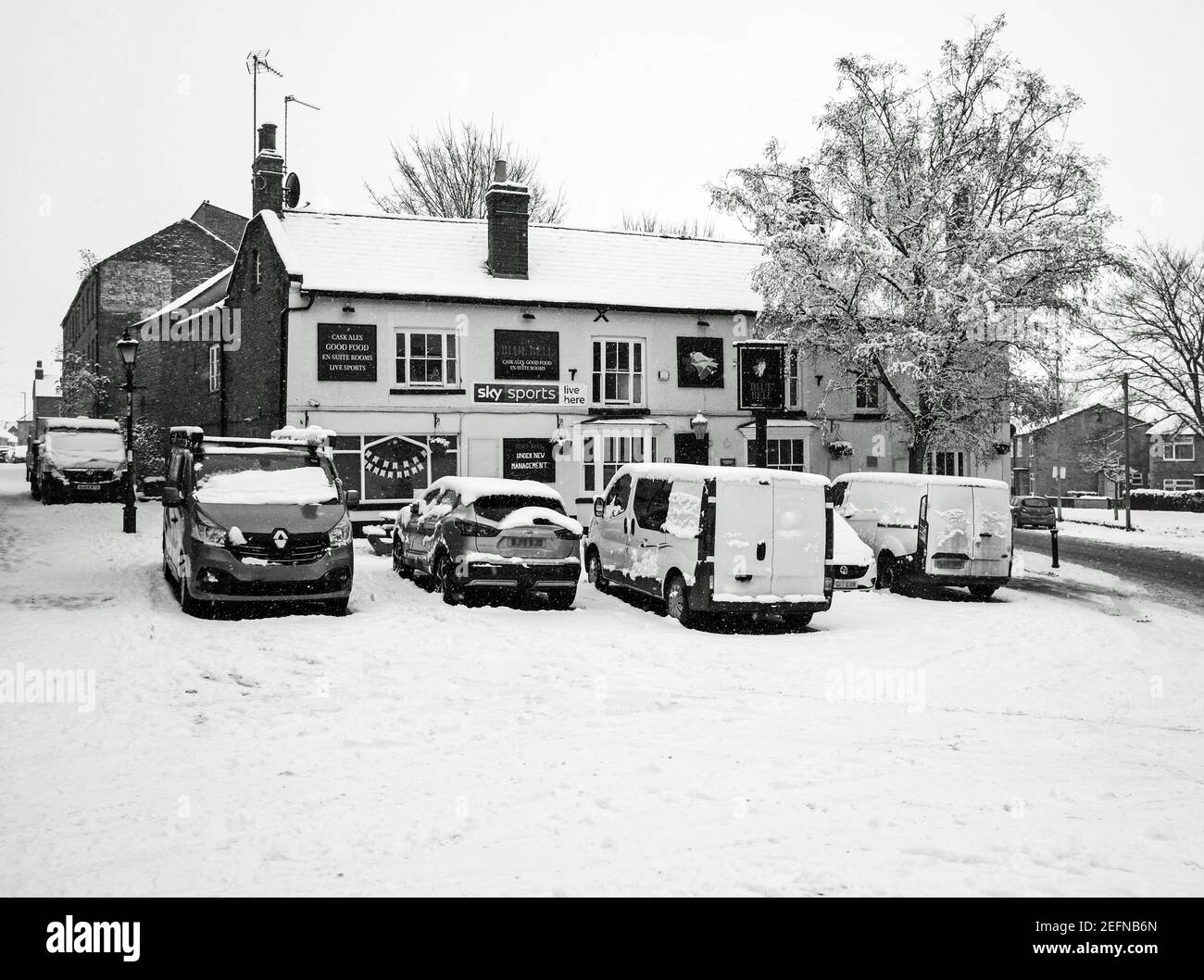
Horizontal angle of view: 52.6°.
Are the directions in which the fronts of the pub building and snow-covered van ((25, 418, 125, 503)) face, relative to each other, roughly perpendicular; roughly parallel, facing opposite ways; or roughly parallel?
roughly parallel

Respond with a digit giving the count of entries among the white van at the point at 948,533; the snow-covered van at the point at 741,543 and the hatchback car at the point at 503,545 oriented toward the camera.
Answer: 0

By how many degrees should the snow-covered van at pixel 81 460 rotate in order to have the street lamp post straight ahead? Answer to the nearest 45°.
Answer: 0° — it already faces it

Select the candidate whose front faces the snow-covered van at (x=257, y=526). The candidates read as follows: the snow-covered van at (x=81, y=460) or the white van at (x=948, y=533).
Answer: the snow-covered van at (x=81, y=460)

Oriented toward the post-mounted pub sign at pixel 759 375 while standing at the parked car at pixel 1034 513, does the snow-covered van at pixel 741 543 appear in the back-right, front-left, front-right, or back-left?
front-left

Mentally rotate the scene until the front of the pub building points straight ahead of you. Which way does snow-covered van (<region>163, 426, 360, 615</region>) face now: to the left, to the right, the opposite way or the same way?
the same way

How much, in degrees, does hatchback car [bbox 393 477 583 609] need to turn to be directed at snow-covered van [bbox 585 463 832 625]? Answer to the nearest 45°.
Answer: approximately 135° to its right

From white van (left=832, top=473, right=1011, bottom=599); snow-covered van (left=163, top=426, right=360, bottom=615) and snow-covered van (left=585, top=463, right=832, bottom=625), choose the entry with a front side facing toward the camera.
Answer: snow-covered van (left=163, top=426, right=360, bottom=615)

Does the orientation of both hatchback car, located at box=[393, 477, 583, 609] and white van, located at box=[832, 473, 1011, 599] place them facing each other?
no

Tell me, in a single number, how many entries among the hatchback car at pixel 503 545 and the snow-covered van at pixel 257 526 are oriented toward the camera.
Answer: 1

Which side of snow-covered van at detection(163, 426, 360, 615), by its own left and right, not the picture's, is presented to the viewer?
front

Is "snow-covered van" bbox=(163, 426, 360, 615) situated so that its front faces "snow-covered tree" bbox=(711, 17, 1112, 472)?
no

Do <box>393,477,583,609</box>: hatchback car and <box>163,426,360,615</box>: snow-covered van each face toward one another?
no

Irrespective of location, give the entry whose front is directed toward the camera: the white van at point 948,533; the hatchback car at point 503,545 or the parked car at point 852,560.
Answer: the parked car

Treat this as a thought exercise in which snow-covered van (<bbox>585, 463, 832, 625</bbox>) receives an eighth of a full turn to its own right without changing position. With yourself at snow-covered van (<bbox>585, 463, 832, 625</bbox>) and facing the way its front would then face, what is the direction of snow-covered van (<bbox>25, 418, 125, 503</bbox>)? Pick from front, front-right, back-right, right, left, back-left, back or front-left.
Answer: front-left

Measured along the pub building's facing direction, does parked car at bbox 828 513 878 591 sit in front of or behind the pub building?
in front

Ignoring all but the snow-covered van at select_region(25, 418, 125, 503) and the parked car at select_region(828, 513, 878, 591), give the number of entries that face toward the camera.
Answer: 2

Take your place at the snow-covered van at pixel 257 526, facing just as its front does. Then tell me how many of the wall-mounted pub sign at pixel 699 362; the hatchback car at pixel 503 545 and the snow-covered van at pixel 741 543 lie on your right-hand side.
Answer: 0

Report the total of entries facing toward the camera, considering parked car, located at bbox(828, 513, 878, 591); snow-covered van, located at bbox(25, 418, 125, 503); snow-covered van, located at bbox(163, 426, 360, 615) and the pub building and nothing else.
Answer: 4
